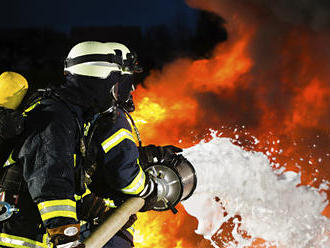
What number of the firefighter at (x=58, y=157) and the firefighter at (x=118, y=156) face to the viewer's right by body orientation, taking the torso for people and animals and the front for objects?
2

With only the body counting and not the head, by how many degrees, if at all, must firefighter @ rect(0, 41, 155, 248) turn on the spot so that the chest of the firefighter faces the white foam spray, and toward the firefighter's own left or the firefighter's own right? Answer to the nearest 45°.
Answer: approximately 45° to the firefighter's own left

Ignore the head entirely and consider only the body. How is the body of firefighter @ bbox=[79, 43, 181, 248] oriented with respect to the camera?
to the viewer's right

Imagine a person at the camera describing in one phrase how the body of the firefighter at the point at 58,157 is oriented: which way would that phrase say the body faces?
to the viewer's right

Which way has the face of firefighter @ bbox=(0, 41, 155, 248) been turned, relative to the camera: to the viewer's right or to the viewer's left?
to the viewer's right
